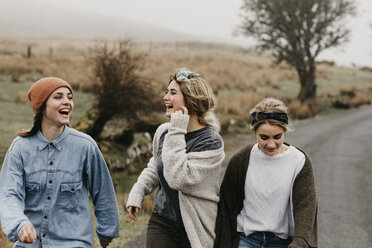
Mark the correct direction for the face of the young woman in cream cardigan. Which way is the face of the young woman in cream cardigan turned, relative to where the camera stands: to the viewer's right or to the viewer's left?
to the viewer's left

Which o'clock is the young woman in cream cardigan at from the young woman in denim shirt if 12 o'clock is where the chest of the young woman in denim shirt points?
The young woman in cream cardigan is roughly at 9 o'clock from the young woman in denim shirt.

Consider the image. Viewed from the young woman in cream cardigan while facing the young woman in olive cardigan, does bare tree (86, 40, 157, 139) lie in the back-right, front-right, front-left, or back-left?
back-left

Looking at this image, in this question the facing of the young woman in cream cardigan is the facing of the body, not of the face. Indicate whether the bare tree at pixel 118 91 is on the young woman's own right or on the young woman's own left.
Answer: on the young woman's own right

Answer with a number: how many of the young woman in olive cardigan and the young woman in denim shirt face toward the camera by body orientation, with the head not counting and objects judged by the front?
2

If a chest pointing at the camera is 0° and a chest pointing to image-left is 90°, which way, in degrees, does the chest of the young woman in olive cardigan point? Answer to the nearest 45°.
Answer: approximately 0°

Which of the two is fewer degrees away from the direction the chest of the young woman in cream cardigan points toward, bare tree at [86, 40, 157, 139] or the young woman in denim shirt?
the young woman in denim shirt

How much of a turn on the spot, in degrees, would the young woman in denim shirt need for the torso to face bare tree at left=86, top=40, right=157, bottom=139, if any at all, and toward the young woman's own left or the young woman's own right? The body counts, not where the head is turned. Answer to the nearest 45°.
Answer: approximately 180°

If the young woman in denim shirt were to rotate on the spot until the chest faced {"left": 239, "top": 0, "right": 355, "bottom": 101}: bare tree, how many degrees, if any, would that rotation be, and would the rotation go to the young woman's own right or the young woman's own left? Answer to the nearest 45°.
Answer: approximately 135° to the young woman's own left

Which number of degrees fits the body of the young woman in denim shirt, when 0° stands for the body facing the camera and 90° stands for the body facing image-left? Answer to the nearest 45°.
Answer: approximately 0°
